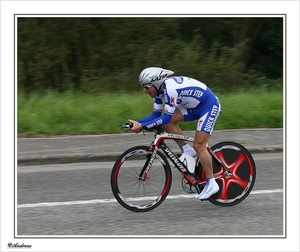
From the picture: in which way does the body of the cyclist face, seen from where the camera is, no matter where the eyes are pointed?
to the viewer's left

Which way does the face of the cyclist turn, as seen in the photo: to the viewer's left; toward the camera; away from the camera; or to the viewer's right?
to the viewer's left
